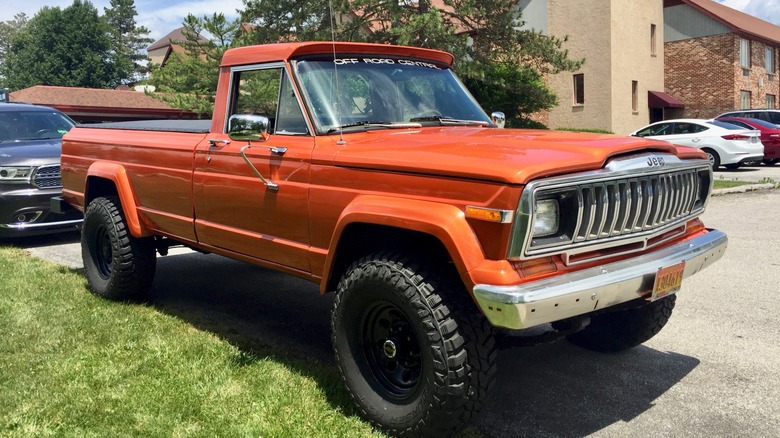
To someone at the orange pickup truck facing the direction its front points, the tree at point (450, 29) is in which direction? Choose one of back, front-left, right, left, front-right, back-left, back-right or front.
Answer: back-left

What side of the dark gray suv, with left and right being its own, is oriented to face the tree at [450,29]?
left

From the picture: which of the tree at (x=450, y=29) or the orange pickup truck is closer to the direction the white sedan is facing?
the tree

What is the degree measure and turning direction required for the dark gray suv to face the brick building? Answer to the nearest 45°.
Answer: approximately 90° to its left

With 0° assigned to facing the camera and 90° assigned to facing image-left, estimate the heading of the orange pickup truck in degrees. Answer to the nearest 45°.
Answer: approximately 315°

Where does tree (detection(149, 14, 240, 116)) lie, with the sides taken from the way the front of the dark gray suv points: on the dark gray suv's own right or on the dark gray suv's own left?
on the dark gray suv's own left

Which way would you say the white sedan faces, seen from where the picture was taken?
facing away from the viewer and to the left of the viewer

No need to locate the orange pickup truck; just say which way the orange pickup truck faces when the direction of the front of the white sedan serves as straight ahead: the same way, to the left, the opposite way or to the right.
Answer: the opposite way

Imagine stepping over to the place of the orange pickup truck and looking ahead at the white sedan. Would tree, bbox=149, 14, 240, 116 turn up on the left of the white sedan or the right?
left

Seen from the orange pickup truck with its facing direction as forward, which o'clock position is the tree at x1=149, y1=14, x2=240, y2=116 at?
The tree is roughly at 7 o'clock from the orange pickup truck.
